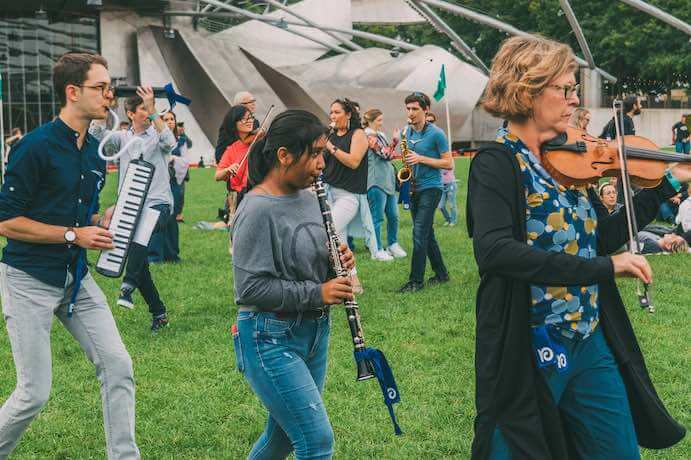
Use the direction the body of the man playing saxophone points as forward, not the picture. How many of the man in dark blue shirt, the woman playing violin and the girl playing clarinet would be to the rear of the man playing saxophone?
0

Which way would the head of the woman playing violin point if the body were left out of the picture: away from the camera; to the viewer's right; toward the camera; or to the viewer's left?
to the viewer's right

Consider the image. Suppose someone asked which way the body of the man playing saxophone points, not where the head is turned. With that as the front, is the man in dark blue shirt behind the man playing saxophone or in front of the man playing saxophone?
in front

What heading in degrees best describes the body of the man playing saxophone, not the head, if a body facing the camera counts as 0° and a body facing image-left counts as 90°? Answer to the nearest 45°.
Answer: approximately 45°

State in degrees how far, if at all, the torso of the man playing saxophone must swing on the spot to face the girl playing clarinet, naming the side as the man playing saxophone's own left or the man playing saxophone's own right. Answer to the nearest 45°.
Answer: approximately 45° to the man playing saxophone's own left

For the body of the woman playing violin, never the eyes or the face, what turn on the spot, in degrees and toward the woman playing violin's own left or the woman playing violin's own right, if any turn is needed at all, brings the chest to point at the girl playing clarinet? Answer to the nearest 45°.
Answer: approximately 135° to the woman playing violin's own right

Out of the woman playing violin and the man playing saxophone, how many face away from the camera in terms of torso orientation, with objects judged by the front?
0

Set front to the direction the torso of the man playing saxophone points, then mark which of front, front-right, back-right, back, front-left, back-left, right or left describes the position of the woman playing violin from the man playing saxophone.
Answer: front-left
